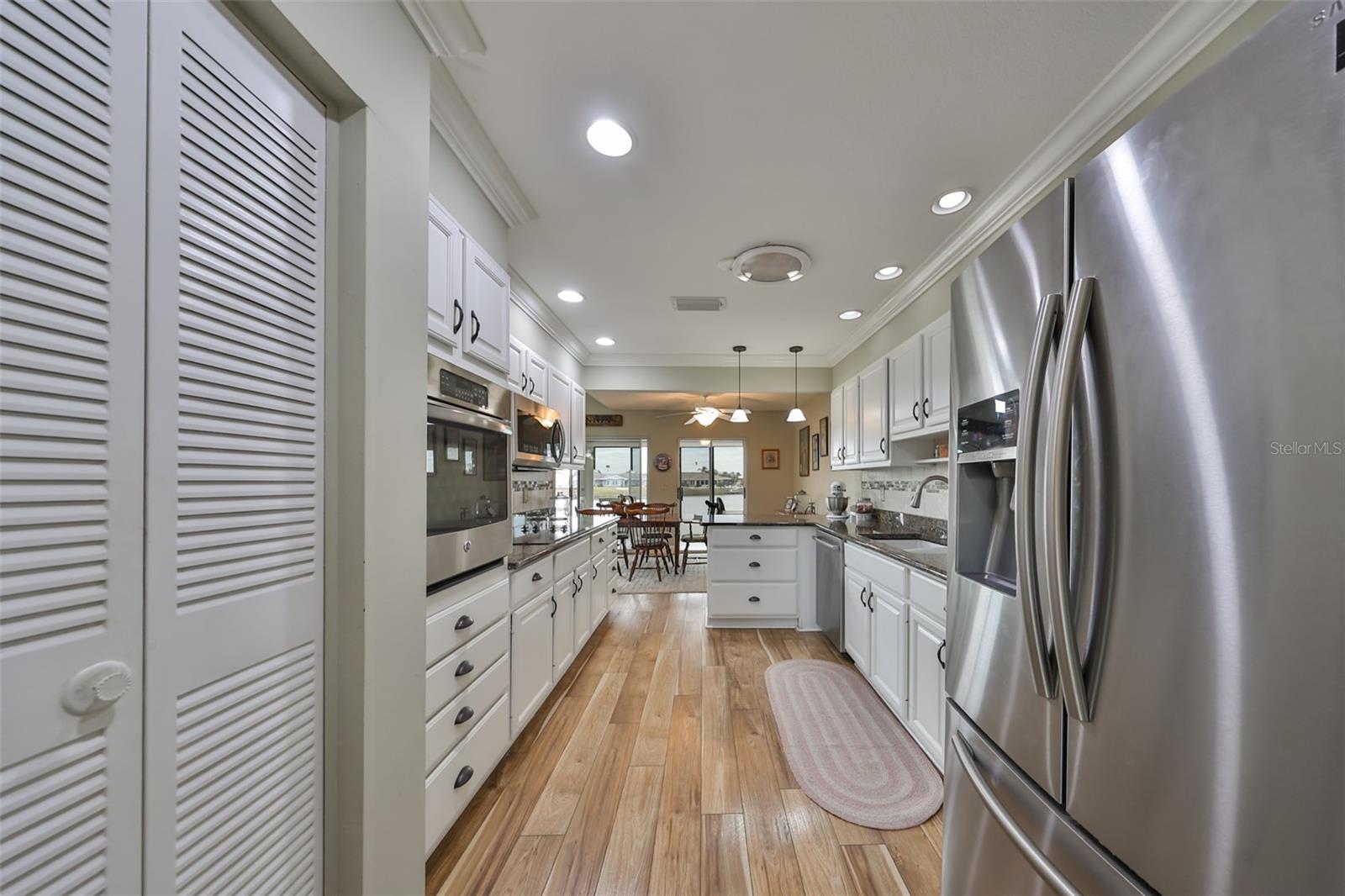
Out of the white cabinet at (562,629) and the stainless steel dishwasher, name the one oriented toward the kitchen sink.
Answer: the white cabinet

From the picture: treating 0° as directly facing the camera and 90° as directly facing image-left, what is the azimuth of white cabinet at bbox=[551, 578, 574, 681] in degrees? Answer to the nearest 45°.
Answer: approximately 270°

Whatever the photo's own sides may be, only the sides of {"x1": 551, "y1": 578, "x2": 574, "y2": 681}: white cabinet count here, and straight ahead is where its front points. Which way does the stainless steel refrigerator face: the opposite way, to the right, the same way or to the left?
the opposite way

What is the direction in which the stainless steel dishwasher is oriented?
to the viewer's left

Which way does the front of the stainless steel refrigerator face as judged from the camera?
facing the viewer and to the left of the viewer

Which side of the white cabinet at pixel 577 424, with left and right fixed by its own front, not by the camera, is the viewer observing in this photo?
right

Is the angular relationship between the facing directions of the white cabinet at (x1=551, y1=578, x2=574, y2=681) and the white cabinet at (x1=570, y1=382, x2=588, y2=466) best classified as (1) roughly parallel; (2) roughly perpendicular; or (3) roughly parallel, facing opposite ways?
roughly parallel

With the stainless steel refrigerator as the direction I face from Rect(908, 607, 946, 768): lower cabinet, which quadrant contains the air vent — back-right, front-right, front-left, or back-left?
back-right

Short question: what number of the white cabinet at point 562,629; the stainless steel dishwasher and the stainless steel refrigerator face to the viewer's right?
1

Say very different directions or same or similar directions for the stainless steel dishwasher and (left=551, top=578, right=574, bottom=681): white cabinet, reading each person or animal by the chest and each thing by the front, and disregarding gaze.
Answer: very different directions
